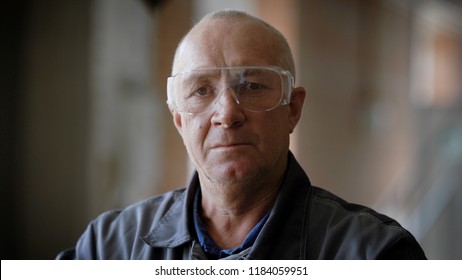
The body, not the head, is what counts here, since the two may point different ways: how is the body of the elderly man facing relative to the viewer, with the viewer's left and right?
facing the viewer
